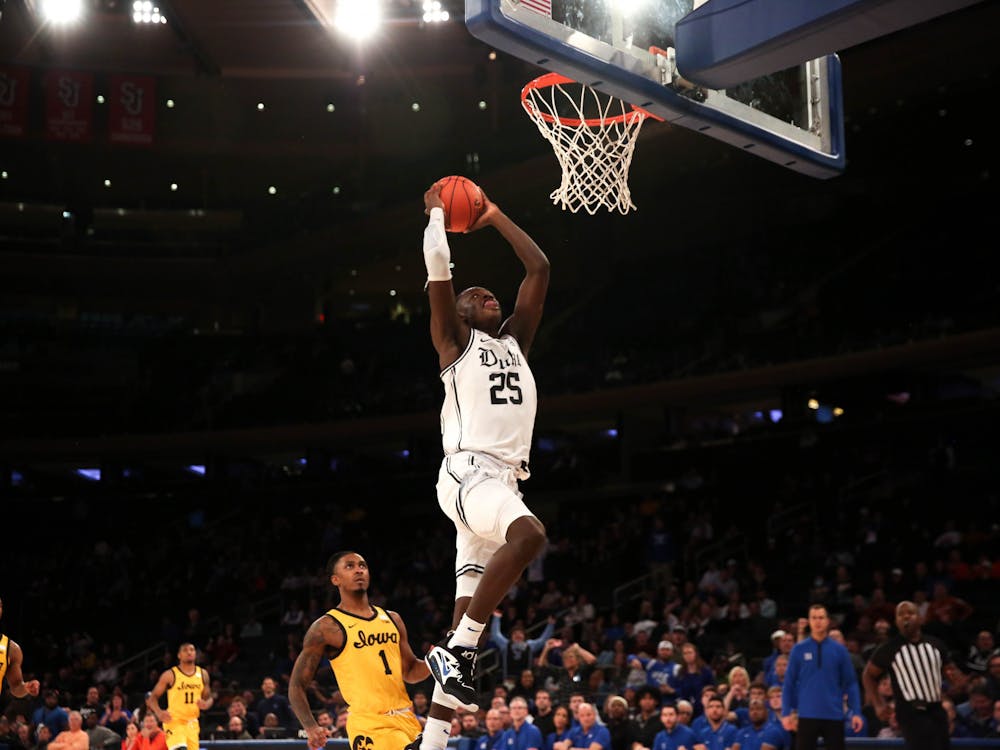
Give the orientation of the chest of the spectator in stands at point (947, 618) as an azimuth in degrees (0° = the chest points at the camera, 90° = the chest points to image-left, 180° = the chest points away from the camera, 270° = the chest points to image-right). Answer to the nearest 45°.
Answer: approximately 45°

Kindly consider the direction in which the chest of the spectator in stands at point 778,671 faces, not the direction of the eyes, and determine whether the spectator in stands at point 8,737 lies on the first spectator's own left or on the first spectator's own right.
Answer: on the first spectator's own right

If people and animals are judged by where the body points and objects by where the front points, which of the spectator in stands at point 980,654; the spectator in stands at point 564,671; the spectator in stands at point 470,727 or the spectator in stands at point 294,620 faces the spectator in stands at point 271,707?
the spectator in stands at point 294,620

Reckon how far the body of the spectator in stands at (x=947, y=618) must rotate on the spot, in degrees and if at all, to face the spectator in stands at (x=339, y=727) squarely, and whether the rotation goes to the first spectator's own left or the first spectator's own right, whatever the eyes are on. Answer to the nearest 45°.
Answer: approximately 45° to the first spectator's own right

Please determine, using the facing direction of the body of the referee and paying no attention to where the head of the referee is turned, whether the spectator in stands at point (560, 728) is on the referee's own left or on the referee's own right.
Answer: on the referee's own right

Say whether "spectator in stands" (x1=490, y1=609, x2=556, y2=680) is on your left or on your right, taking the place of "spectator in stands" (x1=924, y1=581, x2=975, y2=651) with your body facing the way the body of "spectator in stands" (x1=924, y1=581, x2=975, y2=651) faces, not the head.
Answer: on your right

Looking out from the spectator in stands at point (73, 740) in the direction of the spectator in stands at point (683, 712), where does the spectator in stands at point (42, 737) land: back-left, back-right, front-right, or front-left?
back-left

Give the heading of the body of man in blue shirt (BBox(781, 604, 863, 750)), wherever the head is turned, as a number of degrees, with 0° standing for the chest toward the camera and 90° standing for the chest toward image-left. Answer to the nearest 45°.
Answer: approximately 0°
